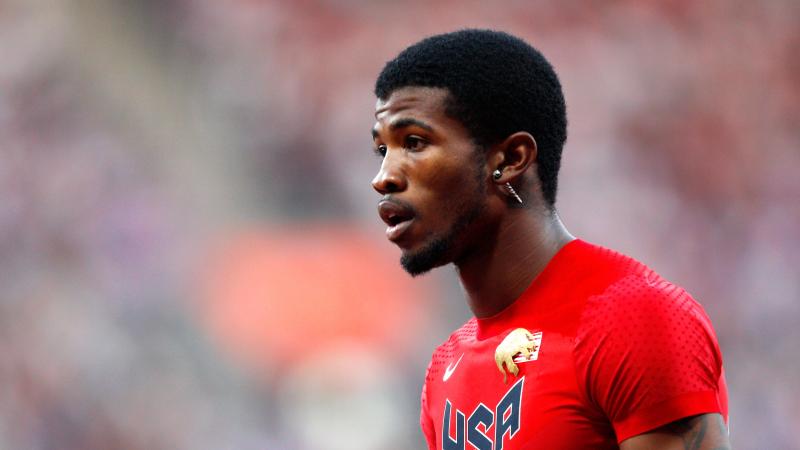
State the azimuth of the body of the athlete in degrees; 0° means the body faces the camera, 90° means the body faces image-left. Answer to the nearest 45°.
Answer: approximately 45°

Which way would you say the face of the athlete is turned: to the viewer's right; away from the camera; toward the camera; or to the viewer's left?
to the viewer's left
